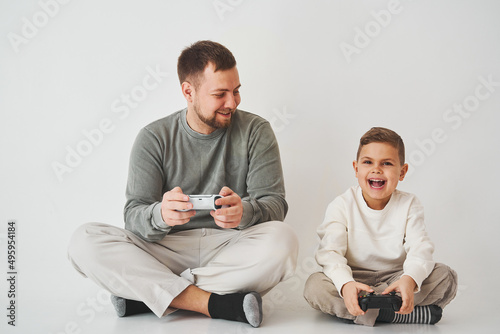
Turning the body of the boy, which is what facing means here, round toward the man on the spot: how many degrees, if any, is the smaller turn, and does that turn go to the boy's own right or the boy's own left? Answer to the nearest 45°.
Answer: approximately 90° to the boy's own right

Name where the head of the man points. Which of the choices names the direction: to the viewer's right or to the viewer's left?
to the viewer's right

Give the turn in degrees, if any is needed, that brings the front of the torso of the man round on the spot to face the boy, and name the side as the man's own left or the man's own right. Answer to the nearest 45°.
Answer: approximately 90° to the man's own left

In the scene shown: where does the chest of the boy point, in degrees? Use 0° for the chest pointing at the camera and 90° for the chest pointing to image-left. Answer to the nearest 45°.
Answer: approximately 0°

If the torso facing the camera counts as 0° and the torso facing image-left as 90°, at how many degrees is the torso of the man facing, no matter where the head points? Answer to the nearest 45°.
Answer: approximately 0°

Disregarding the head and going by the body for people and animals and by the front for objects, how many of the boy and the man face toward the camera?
2
